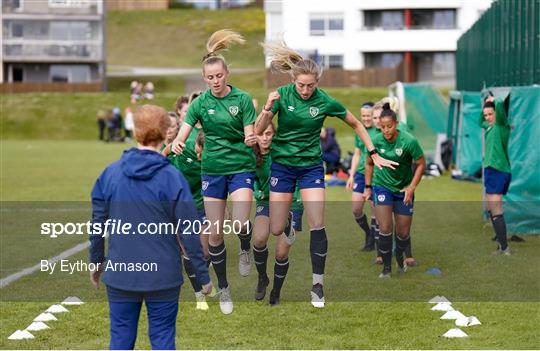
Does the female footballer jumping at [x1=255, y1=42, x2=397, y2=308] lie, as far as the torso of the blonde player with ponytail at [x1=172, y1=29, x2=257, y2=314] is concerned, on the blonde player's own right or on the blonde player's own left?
on the blonde player's own left

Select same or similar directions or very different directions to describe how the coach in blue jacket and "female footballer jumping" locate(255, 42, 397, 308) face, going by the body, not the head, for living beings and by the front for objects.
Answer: very different directions

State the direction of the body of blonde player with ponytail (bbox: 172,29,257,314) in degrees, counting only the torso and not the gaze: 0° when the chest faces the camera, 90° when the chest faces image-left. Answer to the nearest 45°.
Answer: approximately 0°

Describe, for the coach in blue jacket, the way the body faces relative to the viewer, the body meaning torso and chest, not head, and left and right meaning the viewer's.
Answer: facing away from the viewer

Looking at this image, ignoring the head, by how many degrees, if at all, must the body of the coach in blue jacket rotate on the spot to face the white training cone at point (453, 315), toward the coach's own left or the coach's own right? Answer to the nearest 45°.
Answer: approximately 45° to the coach's own right

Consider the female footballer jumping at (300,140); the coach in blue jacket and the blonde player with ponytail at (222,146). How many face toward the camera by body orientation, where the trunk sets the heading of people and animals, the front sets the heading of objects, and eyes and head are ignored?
2

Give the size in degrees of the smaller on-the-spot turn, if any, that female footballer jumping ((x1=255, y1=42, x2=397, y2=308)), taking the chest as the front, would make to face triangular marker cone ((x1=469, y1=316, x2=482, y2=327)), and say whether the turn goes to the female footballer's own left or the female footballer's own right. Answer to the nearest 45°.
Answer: approximately 45° to the female footballer's own left
